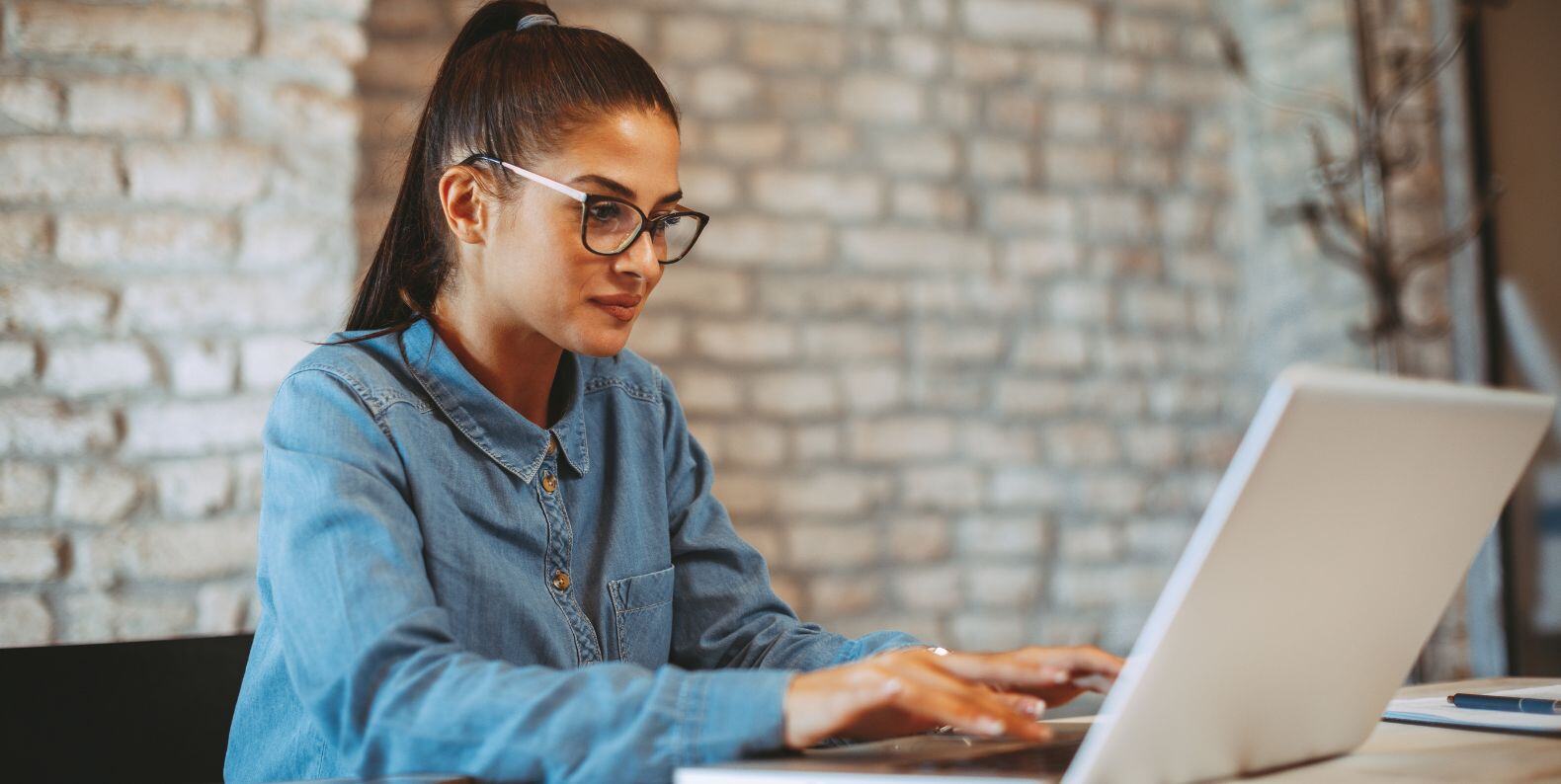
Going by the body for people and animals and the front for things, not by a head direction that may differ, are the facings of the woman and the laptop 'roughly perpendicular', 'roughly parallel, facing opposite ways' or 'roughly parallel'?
roughly parallel, facing opposite ways

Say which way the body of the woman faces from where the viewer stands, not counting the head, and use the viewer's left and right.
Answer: facing the viewer and to the right of the viewer

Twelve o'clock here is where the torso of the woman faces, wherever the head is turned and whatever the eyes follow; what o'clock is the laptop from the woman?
The laptop is roughly at 12 o'clock from the woman.

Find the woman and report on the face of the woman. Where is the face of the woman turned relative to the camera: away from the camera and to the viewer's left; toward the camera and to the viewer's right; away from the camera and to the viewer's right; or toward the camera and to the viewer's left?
toward the camera and to the viewer's right

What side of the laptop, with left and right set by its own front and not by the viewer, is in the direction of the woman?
front

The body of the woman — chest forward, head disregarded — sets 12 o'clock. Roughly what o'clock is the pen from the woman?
The pen is roughly at 11 o'clock from the woman.

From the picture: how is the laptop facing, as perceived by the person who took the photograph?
facing away from the viewer and to the left of the viewer

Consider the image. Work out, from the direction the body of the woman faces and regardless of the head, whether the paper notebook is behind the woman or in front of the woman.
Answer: in front
